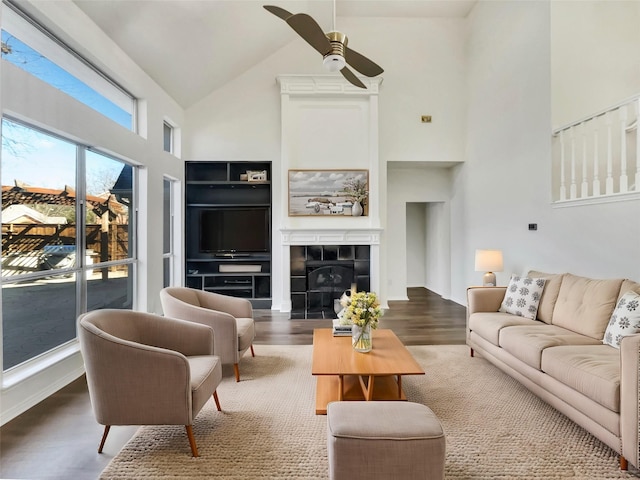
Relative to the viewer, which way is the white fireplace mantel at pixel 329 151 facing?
toward the camera

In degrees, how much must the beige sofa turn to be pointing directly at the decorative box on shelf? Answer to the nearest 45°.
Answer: approximately 45° to its right

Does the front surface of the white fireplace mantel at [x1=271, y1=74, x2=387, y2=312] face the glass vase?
yes

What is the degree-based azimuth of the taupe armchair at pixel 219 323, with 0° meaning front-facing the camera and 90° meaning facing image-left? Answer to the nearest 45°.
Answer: approximately 270°

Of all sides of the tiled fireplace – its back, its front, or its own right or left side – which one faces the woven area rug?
front

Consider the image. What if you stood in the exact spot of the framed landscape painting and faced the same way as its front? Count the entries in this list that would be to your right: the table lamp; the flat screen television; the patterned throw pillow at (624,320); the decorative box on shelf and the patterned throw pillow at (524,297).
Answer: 2

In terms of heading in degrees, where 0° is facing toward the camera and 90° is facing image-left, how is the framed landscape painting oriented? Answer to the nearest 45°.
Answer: approximately 0°

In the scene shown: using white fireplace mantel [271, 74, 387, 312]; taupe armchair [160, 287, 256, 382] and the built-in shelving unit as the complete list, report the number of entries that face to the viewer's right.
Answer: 1

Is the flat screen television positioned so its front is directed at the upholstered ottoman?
yes

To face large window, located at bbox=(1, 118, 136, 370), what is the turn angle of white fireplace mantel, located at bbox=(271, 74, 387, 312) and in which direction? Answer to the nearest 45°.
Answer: approximately 45° to its right

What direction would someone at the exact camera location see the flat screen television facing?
facing the viewer

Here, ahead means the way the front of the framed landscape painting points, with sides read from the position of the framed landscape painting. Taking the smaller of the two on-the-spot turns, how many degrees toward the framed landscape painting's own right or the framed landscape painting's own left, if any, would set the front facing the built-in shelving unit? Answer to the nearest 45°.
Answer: approximately 90° to the framed landscape painting's own right

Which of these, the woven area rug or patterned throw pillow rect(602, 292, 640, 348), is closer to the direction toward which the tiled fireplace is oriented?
the woven area rug

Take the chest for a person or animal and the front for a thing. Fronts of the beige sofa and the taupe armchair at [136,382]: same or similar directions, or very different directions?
very different directions

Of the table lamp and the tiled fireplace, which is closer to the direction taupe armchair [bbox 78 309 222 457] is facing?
the table lamp

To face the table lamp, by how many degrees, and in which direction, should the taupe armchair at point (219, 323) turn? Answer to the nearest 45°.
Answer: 0° — it already faces it

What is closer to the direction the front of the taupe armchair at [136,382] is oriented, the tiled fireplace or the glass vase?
the glass vase

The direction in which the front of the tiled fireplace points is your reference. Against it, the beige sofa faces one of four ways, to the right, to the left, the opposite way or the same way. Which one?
to the right

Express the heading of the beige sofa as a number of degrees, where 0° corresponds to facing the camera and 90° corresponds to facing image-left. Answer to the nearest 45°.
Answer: approximately 45°
